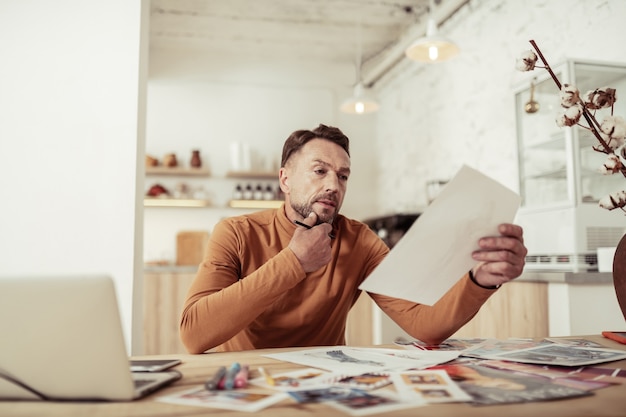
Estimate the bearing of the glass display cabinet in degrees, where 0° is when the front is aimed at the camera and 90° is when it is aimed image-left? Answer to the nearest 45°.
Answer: approximately 45°

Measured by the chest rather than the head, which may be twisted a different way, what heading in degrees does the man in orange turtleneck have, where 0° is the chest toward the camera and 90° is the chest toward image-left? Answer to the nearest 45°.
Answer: approximately 315°

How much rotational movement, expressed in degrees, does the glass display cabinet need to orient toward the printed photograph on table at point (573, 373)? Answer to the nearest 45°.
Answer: approximately 45° to its left

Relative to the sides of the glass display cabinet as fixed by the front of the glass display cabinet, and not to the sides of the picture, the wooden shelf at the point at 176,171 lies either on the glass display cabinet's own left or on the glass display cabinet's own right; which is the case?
on the glass display cabinet's own right

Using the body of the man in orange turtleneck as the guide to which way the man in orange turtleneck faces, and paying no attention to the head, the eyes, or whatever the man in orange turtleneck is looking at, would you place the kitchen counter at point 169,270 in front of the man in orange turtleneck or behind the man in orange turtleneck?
behind

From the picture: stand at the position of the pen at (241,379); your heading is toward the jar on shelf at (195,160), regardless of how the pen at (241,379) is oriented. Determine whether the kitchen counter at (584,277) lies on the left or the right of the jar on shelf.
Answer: right

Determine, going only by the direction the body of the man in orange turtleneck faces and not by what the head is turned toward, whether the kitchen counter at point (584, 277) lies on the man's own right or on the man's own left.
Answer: on the man's own left

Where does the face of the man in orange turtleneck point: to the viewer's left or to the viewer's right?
to the viewer's right

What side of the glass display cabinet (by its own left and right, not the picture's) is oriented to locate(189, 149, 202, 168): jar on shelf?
right
